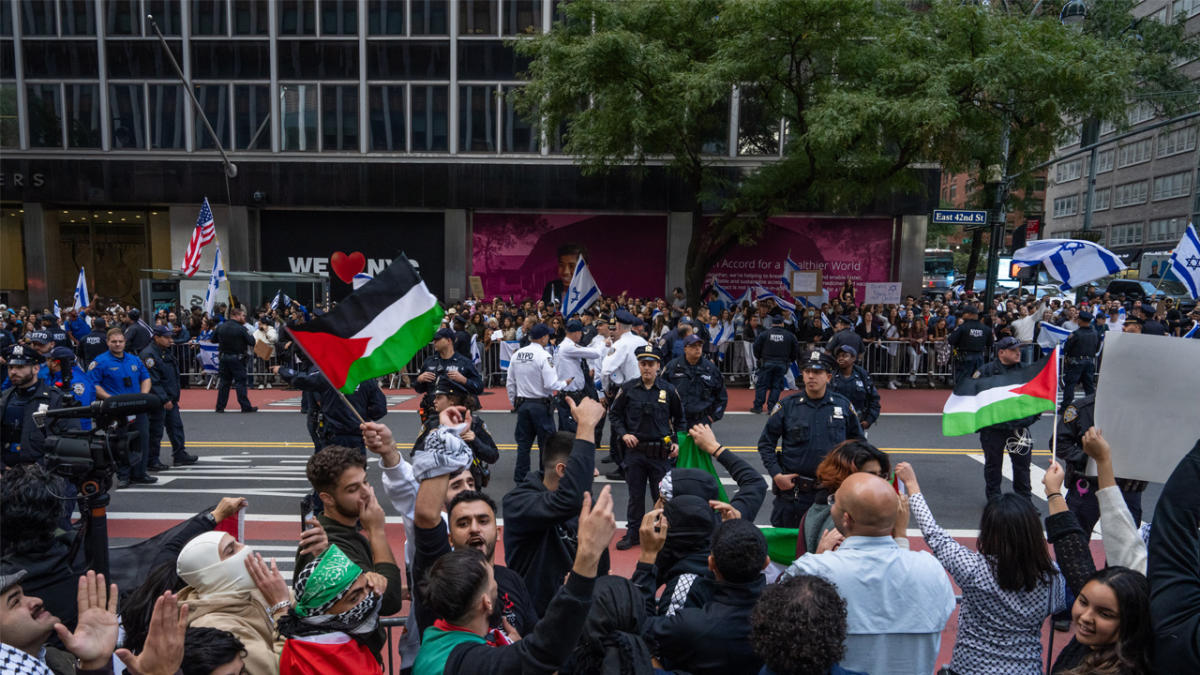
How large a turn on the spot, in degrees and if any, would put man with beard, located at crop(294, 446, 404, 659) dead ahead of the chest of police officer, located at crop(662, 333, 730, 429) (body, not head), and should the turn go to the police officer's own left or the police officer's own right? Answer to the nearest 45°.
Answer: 0° — they already face them

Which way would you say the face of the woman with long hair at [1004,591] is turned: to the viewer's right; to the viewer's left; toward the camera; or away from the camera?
away from the camera

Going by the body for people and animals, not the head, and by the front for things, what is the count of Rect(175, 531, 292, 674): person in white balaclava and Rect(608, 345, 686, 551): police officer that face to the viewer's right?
1

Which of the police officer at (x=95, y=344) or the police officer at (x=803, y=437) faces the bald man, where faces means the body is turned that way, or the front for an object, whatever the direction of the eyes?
the police officer at (x=803, y=437)

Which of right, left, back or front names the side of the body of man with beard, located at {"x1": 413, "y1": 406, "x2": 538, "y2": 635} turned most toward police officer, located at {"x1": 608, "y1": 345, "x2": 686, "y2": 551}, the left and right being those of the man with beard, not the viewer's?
back

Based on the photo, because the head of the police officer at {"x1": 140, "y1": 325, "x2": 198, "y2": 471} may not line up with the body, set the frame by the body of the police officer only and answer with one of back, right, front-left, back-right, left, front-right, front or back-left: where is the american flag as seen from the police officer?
back-left

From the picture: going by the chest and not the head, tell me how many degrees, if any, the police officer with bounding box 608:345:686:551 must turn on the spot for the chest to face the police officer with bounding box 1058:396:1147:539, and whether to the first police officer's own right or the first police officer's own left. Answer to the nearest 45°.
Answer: approximately 90° to the first police officer's own left

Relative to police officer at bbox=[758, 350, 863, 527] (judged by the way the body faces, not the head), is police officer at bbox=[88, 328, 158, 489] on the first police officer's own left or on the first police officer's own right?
on the first police officer's own right

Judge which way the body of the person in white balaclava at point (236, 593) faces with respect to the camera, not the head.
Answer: to the viewer's right

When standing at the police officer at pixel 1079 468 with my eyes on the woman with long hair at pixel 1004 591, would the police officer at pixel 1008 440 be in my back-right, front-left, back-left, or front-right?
back-right

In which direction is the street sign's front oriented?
toward the camera

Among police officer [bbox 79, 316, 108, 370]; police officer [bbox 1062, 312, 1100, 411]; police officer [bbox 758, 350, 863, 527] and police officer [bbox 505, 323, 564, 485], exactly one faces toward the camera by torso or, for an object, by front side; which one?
police officer [bbox 758, 350, 863, 527]
